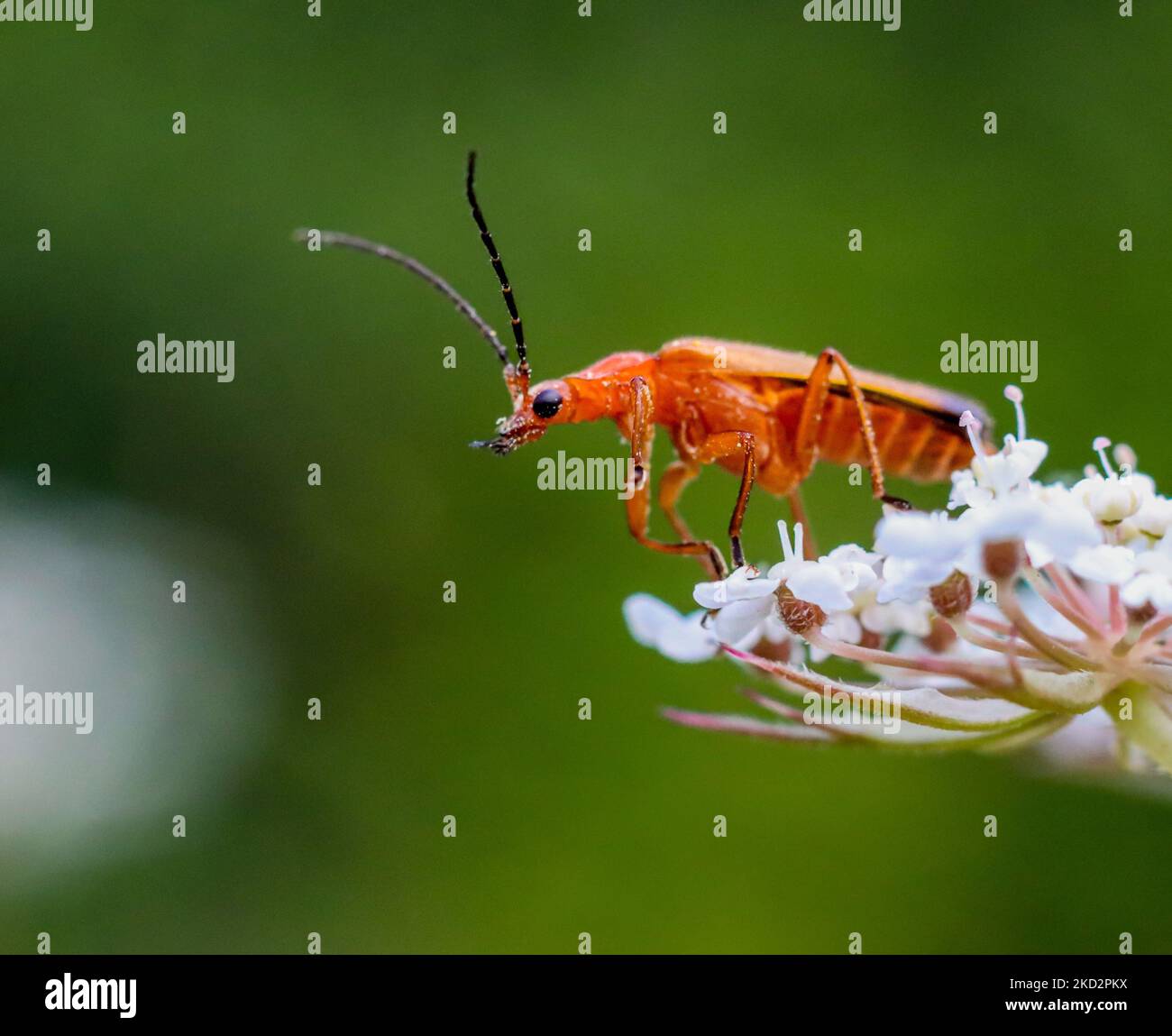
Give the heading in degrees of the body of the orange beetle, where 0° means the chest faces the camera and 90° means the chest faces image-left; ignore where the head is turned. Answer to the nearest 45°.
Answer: approximately 90°
